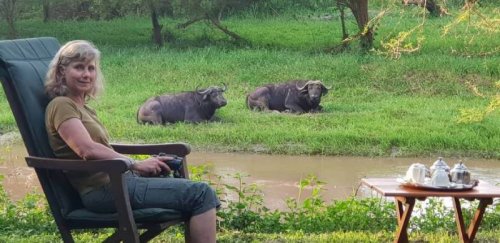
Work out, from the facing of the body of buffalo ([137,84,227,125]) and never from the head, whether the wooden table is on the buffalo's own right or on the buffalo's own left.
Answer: on the buffalo's own right

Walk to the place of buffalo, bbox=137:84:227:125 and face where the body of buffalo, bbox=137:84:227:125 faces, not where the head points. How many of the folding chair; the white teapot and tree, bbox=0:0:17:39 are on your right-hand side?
2

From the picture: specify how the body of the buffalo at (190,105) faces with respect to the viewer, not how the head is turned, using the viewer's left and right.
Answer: facing to the right of the viewer

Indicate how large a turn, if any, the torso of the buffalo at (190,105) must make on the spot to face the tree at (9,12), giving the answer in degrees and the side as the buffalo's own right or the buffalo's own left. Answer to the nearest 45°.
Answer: approximately 135° to the buffalo's own left

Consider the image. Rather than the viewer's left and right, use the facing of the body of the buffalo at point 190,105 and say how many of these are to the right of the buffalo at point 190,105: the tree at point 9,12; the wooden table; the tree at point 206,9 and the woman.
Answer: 2

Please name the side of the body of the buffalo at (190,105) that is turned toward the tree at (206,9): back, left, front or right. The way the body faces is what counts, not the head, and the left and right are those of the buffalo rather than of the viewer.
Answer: left

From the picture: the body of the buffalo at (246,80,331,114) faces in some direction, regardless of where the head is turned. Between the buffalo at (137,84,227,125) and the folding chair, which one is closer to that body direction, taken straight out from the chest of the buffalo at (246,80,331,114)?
the folding chair

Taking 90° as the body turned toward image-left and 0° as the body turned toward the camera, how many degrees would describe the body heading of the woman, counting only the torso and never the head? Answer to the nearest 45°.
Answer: approximately 270°

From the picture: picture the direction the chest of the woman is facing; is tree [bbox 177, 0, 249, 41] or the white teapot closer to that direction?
the white teapot

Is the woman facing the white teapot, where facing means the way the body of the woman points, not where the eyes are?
yes

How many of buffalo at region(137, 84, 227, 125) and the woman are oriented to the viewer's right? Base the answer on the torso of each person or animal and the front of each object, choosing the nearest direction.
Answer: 2
